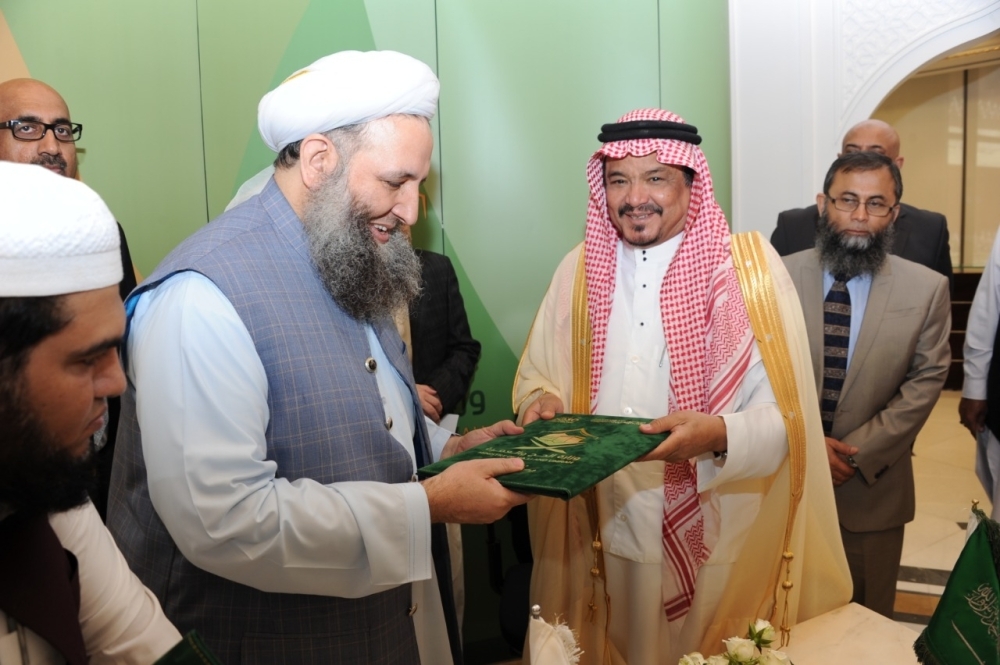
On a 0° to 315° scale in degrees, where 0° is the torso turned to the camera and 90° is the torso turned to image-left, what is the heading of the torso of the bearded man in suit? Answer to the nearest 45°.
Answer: approximately 45°

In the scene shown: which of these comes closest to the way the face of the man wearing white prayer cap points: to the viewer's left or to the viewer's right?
to the viewer's right

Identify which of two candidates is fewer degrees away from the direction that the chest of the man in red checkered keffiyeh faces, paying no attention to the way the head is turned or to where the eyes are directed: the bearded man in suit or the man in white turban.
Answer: the man in white turban

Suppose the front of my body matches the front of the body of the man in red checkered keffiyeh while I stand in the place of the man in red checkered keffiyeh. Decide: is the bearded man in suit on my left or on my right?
on my left

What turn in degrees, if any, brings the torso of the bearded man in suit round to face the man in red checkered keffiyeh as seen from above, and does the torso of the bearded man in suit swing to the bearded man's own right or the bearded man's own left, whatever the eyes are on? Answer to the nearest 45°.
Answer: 0° — they already face them

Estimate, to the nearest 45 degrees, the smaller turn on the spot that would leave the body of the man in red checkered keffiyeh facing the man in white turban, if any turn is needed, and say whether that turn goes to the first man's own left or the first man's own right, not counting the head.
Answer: approximately 45° to the first man's own right

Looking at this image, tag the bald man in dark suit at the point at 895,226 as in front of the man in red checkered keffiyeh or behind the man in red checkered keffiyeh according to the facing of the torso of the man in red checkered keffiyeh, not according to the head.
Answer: behind

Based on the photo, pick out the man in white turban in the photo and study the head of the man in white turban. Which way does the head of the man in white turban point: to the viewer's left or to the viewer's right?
to the viewer's right

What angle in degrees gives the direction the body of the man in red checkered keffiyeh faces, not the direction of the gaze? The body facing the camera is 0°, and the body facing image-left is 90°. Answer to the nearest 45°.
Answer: approximately 0°

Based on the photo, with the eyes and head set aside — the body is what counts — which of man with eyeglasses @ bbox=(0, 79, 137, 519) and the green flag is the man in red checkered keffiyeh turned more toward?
the green flag
